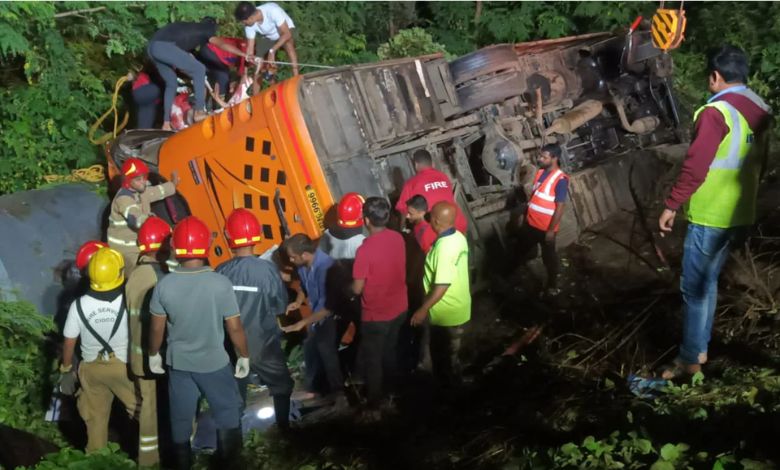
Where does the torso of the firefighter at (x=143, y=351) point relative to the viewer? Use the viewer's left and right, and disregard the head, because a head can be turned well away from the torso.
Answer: facing away from the viewer and to the right of the viewer

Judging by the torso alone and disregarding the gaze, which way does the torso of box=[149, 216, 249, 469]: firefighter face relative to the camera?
away from the camera

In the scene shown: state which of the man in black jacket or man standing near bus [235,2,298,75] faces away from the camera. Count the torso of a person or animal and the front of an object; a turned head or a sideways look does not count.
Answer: the man in black jacket

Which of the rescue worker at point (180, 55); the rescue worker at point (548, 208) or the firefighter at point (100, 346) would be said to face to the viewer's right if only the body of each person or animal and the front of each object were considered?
the rescue worker at point (180, 55)

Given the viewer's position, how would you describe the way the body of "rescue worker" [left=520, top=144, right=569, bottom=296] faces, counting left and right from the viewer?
facing the viewer and to the left of the viewer

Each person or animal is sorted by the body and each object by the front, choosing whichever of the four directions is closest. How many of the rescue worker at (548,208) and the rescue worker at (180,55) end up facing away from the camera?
0

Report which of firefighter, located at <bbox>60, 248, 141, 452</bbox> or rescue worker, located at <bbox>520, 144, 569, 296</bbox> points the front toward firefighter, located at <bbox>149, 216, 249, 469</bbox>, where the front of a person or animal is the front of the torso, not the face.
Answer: the rescue worker

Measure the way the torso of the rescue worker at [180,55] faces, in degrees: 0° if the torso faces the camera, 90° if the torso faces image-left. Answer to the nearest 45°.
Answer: approximately 270°

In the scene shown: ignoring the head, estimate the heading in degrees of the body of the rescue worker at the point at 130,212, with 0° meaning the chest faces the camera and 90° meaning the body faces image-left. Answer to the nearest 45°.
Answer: approximately 315°

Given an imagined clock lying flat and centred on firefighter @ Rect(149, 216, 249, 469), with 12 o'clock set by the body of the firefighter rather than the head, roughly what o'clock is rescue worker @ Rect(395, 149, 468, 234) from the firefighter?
The rescue worker is roughly at 2 o'clock from the firefighter.

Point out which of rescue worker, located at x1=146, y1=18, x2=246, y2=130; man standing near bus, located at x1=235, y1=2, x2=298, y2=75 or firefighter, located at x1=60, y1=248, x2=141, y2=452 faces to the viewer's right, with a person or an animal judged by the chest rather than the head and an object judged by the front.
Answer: the rescue worker

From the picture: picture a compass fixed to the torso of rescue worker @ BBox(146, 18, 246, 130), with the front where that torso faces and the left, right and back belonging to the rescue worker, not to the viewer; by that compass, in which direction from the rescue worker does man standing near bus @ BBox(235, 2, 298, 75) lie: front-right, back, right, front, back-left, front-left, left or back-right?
front

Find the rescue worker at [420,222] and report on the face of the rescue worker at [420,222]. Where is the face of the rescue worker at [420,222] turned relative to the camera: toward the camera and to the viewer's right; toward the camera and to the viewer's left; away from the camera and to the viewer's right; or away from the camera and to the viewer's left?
toward the camera and to the viewer's left

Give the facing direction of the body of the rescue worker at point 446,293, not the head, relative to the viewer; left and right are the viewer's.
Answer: facing away from the viewer and to the left of the viewer

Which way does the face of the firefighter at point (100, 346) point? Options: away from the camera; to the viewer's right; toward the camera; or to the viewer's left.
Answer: away from the camera

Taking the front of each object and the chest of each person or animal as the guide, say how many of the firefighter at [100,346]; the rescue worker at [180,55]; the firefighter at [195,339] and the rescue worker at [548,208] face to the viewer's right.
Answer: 1

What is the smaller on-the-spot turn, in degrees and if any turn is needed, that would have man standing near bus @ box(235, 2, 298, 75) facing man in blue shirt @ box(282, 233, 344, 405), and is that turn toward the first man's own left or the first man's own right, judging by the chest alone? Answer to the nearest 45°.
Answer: approximately 45° to the first man's own left

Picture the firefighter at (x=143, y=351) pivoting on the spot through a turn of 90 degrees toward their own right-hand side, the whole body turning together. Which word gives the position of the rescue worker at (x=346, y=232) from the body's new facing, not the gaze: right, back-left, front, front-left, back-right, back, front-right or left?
front-left

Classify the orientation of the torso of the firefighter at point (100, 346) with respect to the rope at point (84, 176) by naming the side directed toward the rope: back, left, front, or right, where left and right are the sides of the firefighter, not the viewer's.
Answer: front
